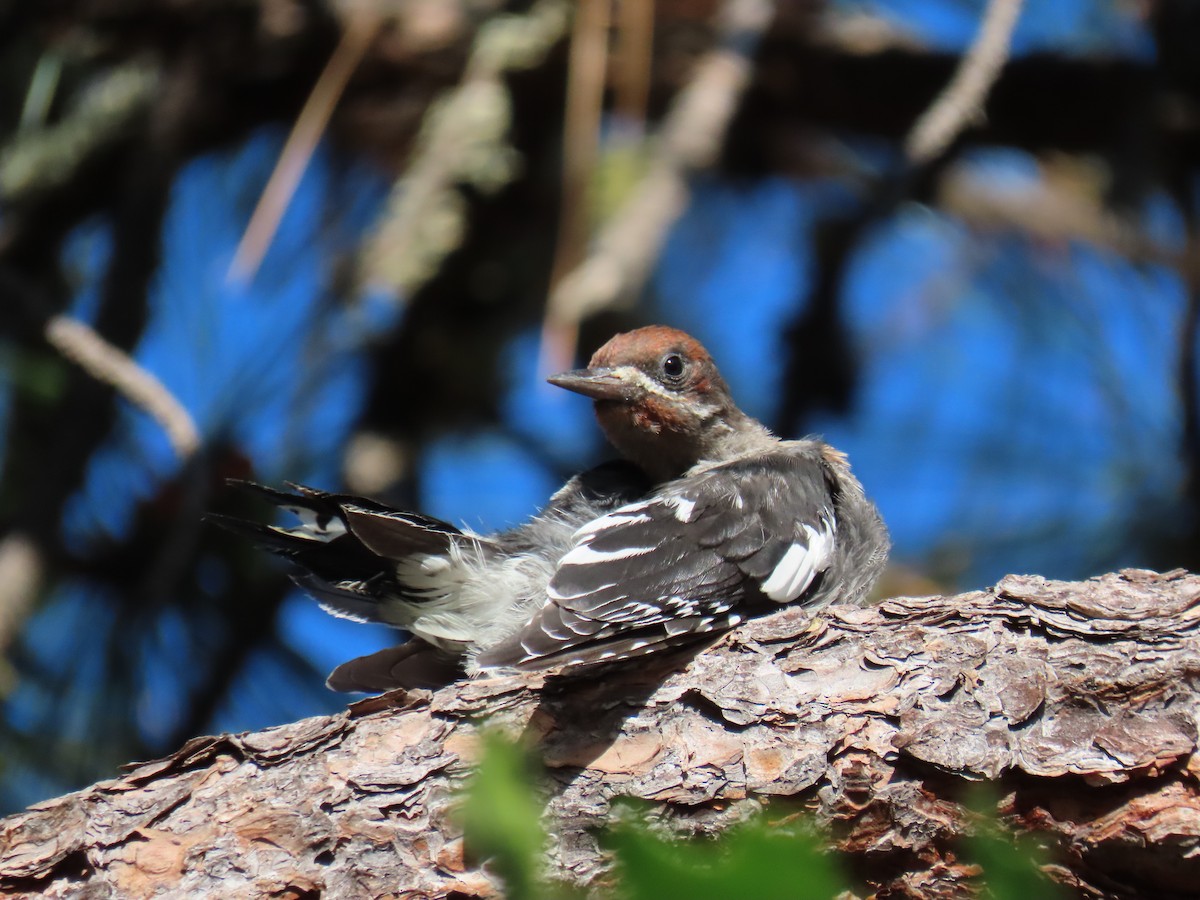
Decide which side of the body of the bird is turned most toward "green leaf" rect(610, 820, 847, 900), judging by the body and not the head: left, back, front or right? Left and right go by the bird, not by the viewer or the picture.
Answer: right

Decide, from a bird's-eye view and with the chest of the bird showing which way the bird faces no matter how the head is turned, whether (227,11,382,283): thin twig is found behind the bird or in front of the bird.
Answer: behind

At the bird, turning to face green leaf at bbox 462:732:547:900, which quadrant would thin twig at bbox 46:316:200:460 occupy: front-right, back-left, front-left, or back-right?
back-right

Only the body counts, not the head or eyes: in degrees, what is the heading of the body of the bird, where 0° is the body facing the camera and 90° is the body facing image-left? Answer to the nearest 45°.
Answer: approximately 270°

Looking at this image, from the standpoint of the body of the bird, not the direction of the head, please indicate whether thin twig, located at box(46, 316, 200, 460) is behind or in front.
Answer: behind
